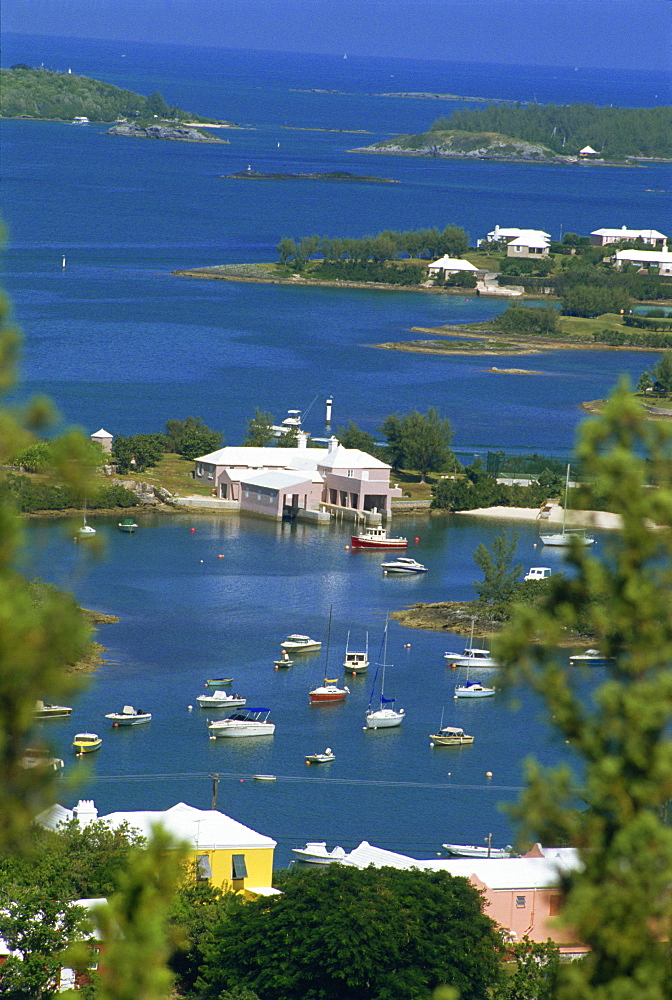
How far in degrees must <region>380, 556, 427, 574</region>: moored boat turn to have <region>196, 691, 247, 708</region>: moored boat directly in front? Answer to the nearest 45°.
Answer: approximately 90° to its left

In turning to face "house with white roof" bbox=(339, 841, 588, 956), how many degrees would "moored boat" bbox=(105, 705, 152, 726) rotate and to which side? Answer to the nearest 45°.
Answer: approximately 135° to its left

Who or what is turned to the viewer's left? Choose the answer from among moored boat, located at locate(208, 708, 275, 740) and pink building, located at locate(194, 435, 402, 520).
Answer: the moored boat

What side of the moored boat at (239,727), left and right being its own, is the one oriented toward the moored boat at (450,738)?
back

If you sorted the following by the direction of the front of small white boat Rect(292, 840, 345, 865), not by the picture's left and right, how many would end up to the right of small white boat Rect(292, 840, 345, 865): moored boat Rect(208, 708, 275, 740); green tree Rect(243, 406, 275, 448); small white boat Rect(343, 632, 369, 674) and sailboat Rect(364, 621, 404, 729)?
4

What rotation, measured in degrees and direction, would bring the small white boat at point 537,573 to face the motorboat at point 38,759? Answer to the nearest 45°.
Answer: approximately 90° to its left

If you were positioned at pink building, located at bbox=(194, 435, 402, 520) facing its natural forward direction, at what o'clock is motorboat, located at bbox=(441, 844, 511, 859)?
The motorboat is roughly at 12 o'clock from the pink building.

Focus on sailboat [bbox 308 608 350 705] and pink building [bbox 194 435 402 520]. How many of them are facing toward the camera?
1

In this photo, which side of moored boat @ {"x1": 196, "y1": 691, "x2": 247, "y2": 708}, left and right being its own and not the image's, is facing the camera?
left

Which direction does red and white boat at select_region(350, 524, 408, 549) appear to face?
to the viewer's left

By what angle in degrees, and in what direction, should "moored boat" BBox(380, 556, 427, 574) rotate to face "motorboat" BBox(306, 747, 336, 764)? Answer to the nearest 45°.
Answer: approximately 90° to its left

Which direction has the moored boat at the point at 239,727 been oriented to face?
to the viewer's left

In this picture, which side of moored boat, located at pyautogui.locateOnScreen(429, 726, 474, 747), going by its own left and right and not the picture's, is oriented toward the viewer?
left

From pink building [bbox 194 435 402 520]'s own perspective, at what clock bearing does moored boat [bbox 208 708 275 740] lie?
The moored boat is roughly at 12 o'clock from the pink building.

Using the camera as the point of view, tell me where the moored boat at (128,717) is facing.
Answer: facing to the left of the viewer
